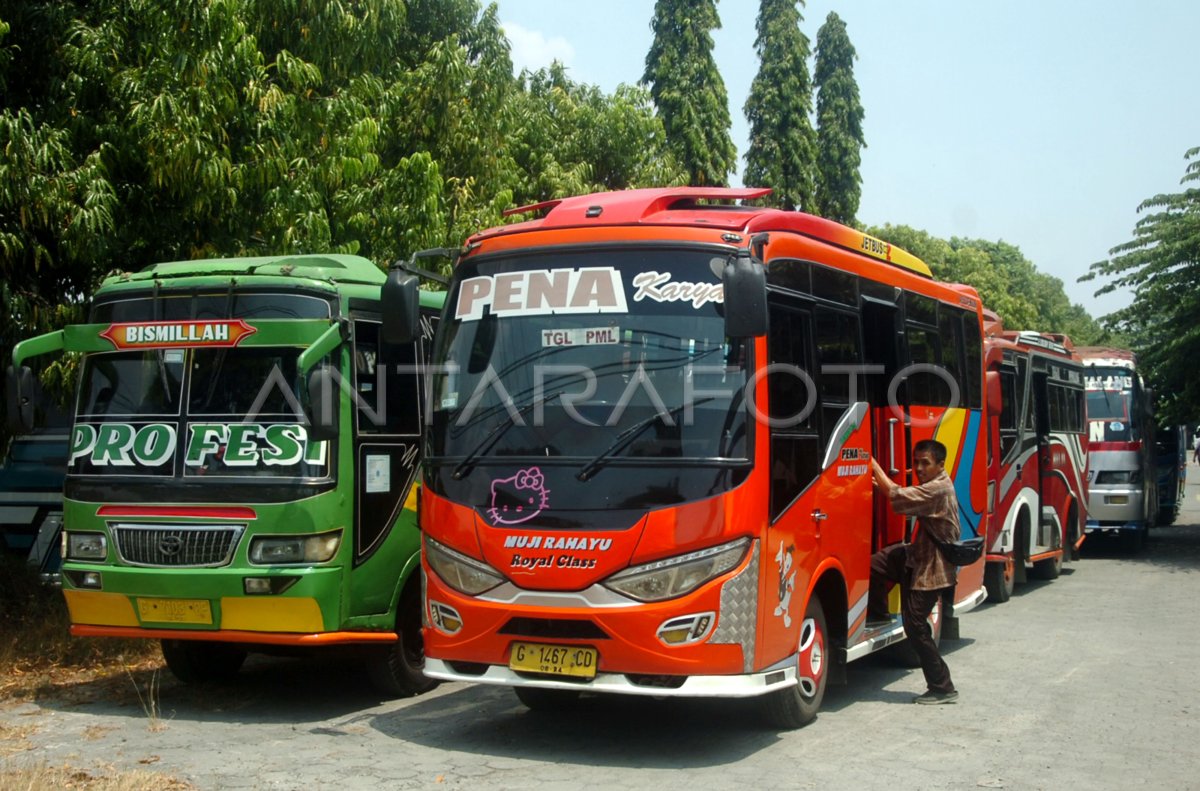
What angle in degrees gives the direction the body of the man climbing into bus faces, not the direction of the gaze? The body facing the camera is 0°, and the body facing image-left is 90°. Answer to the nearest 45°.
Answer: approximately 90°

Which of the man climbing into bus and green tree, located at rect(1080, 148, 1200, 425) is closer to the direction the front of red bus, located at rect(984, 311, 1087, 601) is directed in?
the man climbing into bus

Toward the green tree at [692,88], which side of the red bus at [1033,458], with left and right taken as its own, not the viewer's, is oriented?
right

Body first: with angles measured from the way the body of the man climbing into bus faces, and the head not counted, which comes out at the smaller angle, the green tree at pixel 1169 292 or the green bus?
the green bus

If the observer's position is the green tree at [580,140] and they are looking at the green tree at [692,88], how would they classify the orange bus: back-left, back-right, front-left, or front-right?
back-right

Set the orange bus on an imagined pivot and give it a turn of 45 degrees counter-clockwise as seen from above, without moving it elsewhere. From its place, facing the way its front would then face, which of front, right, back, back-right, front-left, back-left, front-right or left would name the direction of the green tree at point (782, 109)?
back

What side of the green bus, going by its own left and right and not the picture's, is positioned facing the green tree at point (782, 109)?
back

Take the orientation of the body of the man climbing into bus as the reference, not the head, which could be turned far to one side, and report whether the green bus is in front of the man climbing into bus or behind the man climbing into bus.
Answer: in front

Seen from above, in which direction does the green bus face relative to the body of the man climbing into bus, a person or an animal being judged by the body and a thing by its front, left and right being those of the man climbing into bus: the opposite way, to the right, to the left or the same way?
to the left

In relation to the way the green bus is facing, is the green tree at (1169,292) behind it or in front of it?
behind

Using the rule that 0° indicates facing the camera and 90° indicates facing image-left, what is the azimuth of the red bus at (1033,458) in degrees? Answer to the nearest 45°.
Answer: approximately 45°

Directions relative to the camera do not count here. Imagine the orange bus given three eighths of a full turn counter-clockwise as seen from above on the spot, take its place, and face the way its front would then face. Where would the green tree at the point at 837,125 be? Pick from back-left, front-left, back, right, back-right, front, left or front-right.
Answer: left
